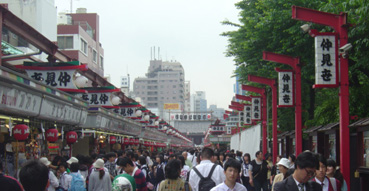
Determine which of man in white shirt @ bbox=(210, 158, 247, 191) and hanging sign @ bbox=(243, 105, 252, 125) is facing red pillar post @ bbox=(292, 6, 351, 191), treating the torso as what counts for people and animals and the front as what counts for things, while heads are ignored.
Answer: the hanging sign

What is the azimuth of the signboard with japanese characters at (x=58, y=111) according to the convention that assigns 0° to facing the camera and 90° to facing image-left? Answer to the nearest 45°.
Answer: approximately 315°

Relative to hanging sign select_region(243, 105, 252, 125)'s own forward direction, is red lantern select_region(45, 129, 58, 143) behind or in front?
in front

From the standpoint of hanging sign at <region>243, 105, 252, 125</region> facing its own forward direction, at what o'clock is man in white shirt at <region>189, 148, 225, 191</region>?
The man in white shirt is roughly at 12 o'clock from the hanging sign.

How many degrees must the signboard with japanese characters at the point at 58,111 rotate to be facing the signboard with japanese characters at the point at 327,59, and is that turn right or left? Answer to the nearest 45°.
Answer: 0° — it already faces it

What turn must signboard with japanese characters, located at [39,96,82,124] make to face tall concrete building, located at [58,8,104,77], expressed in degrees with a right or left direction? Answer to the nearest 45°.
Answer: approximately 135° to its left

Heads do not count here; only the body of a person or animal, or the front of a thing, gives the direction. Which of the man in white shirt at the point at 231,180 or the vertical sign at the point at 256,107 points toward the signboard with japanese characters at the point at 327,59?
the vertical sign
